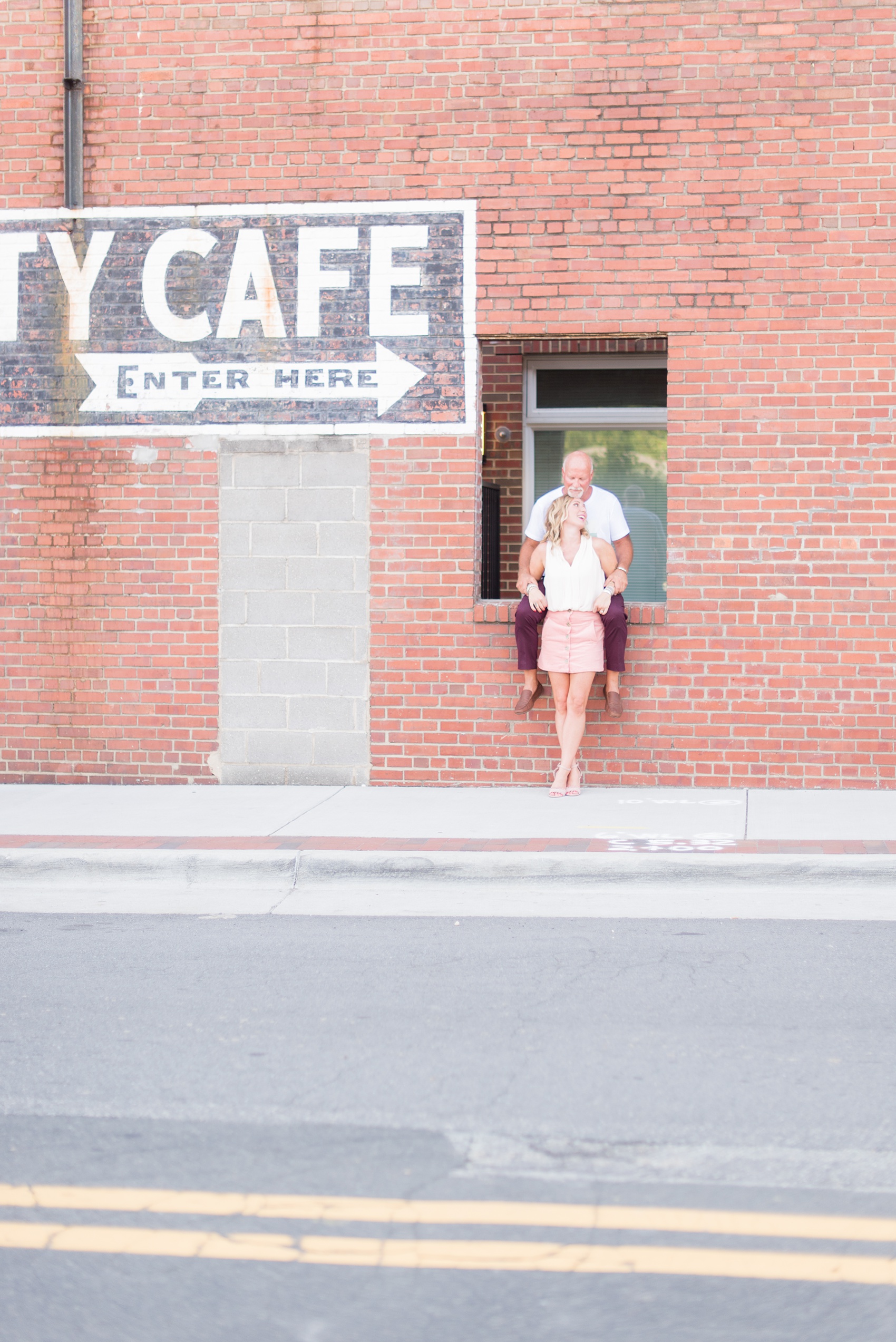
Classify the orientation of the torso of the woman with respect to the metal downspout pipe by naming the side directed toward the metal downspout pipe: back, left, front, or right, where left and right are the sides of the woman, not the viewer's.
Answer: right

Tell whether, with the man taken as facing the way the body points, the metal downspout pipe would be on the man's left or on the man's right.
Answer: on the man's right

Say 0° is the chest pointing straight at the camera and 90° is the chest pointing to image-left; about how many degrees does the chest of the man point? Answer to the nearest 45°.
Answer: approximately 0°

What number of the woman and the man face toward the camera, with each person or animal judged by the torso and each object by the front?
2
